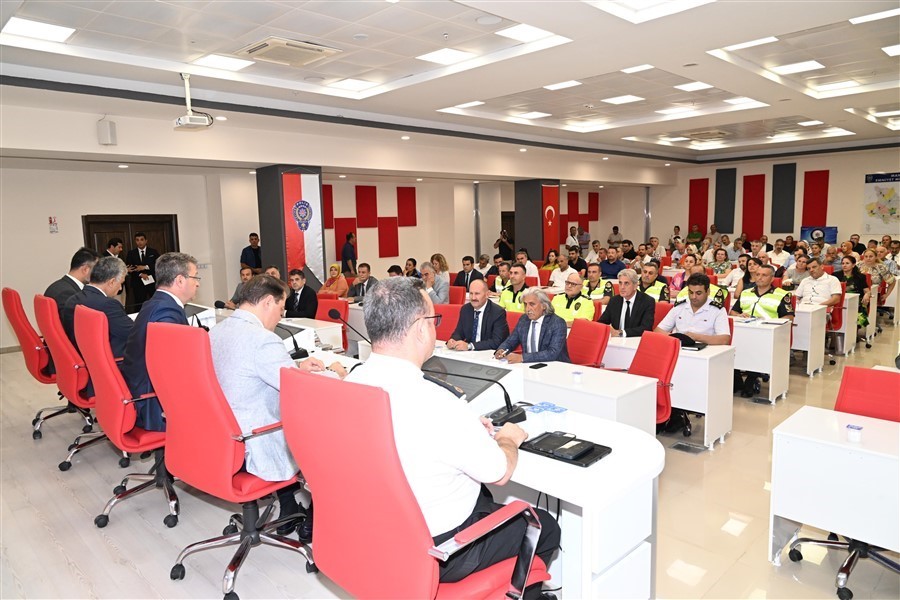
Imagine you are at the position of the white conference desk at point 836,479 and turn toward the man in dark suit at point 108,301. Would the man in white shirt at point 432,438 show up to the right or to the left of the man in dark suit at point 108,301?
left

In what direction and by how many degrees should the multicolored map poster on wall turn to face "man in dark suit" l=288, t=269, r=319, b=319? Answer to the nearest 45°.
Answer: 0° — it already faces them

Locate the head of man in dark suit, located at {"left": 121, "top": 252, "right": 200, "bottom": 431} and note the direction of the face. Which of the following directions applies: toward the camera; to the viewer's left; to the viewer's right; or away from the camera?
to the viewer's right

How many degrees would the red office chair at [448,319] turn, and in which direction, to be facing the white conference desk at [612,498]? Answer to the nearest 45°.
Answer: approximately 45° to its left

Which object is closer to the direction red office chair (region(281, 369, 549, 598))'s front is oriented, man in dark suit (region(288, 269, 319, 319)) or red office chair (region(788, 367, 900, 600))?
the red office chair

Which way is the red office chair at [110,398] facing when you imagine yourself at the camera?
facing away from the viewer and to the right of the viewer

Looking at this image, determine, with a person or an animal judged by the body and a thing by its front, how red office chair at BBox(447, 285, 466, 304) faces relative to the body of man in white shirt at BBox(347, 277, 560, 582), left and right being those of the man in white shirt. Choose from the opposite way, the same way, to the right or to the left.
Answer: the opposite way

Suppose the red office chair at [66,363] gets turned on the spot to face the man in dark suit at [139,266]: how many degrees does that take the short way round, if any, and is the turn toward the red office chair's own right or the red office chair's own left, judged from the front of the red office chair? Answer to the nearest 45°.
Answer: approximately 45° to the red office chair's own left
